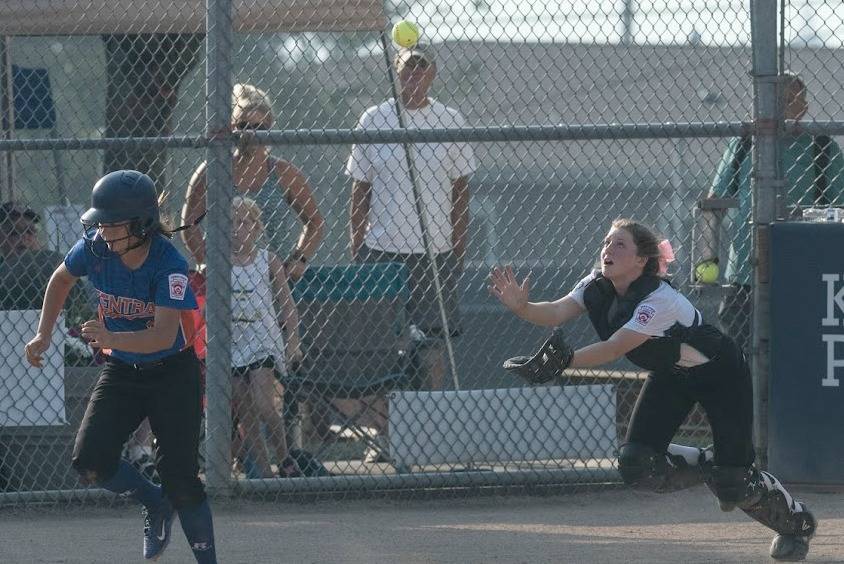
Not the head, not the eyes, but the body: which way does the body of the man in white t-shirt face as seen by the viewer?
toward the camera

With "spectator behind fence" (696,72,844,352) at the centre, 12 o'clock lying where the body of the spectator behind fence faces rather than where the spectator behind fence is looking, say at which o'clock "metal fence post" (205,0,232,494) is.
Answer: The metal fence post is roughly at 2 o'clock from the spectator behind fence.

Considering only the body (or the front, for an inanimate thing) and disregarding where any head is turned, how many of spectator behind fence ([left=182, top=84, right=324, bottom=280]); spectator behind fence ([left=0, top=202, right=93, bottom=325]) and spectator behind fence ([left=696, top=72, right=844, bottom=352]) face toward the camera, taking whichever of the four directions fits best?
3

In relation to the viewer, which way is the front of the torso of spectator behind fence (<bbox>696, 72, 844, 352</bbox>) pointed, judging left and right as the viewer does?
facing the viewer

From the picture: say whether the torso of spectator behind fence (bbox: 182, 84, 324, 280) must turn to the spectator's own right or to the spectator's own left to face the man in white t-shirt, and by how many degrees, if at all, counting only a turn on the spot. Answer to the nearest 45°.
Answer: approximately 90° to the spectator's own left

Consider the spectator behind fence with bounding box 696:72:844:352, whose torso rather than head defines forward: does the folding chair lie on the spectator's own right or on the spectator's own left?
on the spectator's own right

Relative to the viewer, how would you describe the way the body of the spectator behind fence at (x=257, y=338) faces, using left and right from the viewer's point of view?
facing the viewer

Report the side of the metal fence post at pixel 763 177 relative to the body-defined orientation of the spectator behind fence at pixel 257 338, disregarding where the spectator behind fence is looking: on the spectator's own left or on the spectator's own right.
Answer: on the spectator's own left

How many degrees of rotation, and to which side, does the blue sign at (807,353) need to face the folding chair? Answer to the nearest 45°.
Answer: approximately 90° to its right

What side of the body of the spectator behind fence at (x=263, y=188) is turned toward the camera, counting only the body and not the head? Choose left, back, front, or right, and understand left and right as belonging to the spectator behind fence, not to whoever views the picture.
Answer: front
